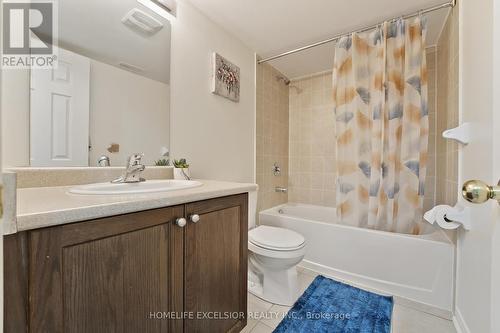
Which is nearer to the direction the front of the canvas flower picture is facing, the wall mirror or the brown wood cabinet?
the brown wood cabinet

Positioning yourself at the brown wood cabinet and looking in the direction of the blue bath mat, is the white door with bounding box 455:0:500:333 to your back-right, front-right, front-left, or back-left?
front-right

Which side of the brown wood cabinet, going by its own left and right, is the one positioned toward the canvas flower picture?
left

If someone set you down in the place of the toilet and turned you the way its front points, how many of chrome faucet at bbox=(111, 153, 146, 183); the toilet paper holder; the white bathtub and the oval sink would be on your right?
2

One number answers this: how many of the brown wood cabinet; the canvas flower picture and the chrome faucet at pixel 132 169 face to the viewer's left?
0

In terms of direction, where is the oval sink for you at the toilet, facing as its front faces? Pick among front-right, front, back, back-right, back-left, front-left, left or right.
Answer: right

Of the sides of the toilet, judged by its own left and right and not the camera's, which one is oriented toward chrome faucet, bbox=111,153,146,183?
right

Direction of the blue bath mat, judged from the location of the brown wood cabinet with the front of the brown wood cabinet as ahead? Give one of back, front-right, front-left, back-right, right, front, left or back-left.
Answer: front-left

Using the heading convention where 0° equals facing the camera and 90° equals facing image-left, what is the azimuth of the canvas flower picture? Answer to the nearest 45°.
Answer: approximately 315°

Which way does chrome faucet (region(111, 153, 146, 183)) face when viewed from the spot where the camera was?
facing the viewer and to the right of the viewer

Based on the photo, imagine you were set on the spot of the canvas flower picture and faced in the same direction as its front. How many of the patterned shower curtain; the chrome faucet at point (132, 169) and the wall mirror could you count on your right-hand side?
2

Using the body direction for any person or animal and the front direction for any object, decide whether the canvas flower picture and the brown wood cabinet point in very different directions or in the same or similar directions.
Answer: same or similar directions

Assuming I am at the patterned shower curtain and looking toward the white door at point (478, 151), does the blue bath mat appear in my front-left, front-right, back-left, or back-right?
front-right

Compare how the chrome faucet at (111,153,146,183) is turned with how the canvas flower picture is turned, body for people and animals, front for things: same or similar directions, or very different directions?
same or similar directions

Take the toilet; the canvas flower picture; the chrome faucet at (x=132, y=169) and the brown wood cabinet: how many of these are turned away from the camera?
0
